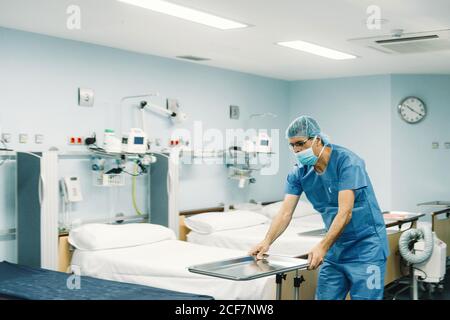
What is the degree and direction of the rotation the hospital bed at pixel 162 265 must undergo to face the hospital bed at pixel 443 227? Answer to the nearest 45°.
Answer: approximately 90° to its left

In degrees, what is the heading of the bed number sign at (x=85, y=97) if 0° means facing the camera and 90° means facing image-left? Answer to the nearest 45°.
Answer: approximately 315°

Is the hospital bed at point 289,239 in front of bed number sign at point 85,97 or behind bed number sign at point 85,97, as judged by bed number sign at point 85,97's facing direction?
in front

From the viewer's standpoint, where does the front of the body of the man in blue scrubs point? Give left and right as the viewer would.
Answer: facing the viewer and to the left of the viewer

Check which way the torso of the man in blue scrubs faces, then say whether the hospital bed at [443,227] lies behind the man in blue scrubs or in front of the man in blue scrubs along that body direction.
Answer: behind

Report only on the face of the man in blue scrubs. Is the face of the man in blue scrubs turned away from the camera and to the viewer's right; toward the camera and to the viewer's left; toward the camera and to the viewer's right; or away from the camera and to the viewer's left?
toward the camera and to the viewer's left
